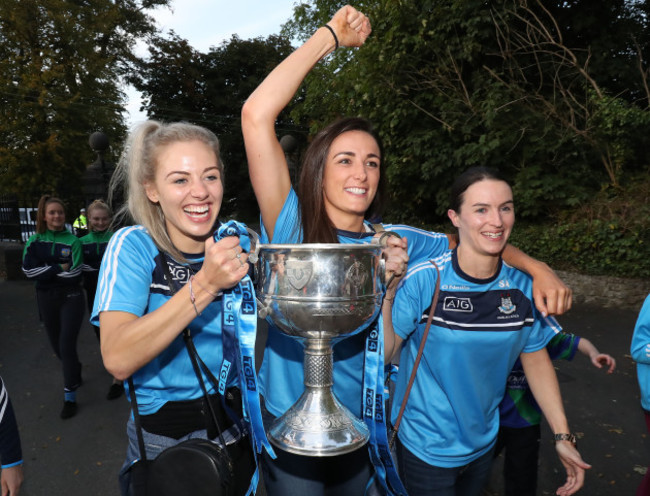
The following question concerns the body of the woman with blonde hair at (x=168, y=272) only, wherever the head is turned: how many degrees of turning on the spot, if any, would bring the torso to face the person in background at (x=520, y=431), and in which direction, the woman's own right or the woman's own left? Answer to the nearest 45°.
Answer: approximately 45° to the woman's own left

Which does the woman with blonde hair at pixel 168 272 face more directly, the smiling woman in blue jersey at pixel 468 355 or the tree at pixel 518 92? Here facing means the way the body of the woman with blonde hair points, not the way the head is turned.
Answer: the smiling woman in blue jersey

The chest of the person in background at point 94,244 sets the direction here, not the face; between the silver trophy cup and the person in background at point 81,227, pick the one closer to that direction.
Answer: the silver trophy cup

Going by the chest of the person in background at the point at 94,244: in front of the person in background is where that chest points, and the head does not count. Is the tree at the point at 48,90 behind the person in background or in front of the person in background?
behind

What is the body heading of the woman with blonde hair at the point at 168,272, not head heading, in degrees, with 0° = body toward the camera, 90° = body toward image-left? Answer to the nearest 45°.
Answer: approximately 315°

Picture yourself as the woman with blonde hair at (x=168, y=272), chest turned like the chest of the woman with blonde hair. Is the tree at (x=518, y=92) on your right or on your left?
on your left

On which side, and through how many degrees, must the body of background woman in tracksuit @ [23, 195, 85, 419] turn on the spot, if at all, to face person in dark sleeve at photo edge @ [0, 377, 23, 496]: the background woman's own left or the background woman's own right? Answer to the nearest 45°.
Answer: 0° — they already face them

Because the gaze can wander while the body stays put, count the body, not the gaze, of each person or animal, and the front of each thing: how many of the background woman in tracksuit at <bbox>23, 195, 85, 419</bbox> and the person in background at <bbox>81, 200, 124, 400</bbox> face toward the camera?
2

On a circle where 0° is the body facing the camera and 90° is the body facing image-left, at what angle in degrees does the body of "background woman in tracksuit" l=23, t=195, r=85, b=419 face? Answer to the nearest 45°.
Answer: approximately 0°

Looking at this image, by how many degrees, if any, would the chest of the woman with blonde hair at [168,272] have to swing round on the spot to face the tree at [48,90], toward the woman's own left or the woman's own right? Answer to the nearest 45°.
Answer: approximately 135° to the woman's own left
